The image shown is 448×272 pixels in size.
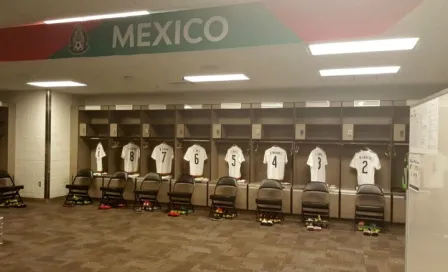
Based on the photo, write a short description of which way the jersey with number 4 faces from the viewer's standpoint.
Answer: facing away from the viewer

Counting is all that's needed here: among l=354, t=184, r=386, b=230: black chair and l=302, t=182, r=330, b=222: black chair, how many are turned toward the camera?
2

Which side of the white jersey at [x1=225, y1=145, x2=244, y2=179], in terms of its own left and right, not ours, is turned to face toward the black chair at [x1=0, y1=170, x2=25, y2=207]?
left

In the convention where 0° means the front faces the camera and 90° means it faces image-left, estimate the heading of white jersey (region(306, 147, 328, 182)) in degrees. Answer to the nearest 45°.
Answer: approximately 180°

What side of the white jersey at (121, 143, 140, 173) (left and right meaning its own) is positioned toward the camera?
back

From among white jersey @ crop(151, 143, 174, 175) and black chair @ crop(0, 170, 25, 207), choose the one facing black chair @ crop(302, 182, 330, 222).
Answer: black chair @ crop(0, 170, 25, 207)

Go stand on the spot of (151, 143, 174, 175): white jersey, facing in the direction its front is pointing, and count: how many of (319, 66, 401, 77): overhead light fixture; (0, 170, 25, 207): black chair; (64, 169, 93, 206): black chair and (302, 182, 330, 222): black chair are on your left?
2

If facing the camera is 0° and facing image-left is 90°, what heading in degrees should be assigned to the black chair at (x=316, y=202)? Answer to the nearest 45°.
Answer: approximately 0°

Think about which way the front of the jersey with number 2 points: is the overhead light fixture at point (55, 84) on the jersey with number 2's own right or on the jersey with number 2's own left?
on the jersey with number 2's own left

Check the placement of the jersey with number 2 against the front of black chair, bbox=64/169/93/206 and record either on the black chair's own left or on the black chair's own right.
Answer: on the black chair's own left

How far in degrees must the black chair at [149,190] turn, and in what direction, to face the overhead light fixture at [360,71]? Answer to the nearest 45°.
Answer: approximately 90° to its left

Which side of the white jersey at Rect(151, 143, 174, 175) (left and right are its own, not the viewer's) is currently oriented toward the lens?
back
